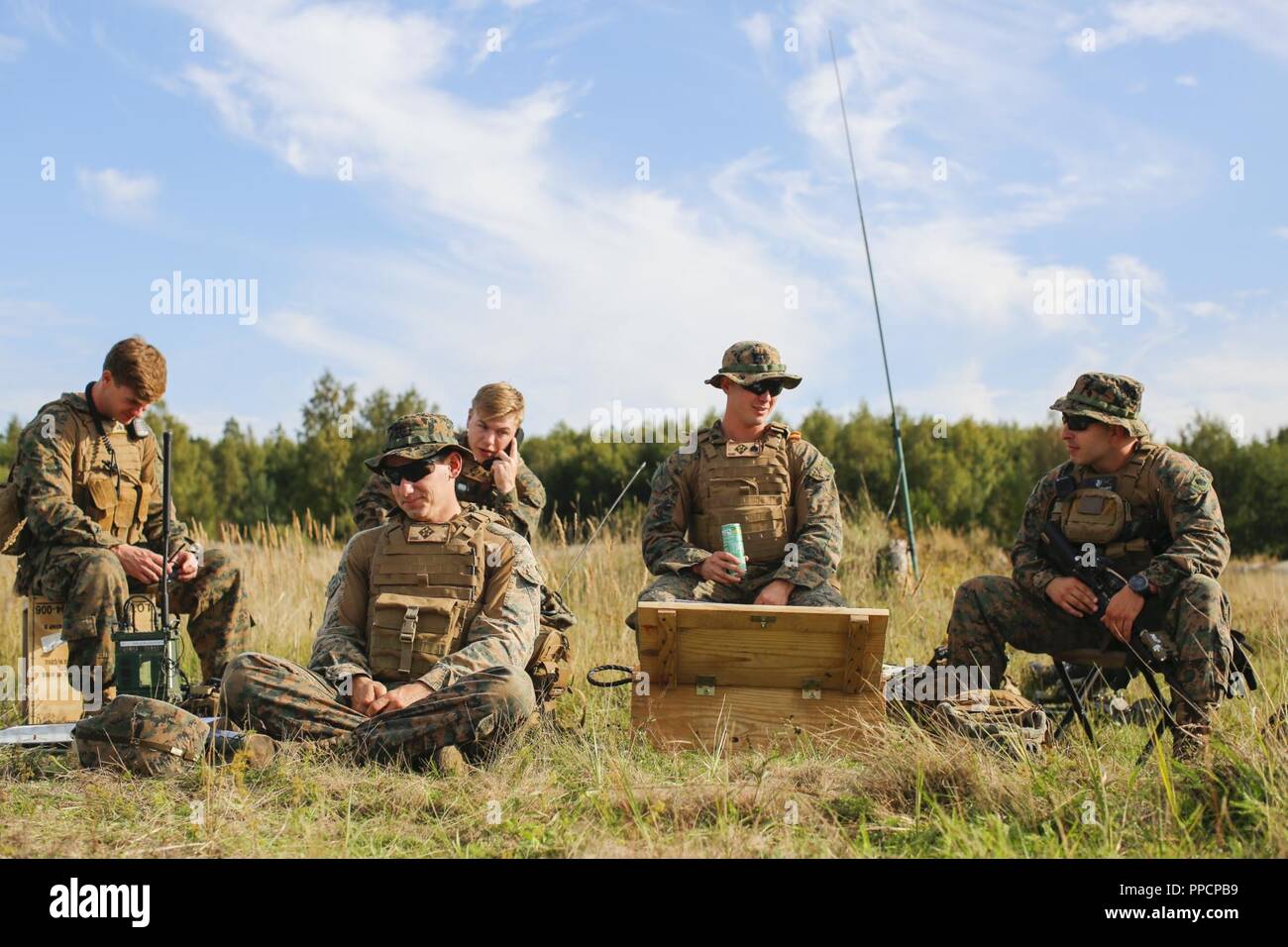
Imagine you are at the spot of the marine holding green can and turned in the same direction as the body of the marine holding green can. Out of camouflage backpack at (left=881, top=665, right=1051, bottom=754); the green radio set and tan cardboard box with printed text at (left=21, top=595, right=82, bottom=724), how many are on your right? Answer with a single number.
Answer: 2

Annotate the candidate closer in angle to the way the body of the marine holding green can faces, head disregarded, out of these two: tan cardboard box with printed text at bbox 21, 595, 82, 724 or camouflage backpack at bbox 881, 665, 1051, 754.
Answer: the camouflage backpack

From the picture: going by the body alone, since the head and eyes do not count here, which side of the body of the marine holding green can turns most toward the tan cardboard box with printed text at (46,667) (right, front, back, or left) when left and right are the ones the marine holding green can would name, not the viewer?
right

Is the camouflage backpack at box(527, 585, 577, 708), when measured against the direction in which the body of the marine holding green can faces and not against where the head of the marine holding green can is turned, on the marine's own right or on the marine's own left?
on the marine's own right

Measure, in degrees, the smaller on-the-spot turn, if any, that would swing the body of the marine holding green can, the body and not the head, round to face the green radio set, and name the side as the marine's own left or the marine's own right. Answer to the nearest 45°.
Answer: approximately 90° to the marine's own right

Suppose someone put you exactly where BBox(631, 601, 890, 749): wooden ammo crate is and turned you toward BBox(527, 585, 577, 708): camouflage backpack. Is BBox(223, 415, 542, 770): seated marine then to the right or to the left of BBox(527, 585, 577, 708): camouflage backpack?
left

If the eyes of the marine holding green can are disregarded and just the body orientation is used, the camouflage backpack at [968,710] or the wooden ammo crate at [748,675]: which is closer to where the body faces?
the wooden ammo crate

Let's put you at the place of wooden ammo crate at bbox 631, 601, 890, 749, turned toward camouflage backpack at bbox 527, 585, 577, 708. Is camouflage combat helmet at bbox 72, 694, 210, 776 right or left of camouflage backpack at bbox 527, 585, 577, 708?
left

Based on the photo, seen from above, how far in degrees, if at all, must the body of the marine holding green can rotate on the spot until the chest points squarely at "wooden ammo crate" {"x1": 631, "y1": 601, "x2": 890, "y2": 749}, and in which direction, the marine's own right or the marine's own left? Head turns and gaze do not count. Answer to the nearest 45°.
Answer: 0° — they already face it

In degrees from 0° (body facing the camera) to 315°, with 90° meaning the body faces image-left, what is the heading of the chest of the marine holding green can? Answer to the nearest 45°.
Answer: approximately 0°

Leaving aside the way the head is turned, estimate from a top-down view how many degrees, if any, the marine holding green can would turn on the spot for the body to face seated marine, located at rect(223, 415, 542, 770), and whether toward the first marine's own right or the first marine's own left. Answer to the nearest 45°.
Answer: approximately 45° to the first marine's own right
